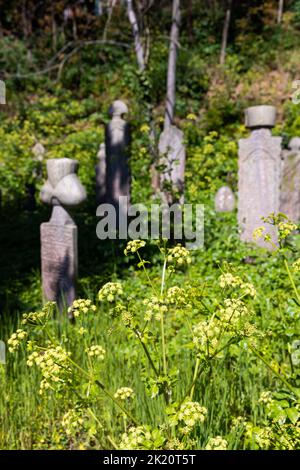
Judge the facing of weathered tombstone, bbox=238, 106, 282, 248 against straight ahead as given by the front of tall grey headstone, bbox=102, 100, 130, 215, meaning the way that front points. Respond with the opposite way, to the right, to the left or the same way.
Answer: the same way

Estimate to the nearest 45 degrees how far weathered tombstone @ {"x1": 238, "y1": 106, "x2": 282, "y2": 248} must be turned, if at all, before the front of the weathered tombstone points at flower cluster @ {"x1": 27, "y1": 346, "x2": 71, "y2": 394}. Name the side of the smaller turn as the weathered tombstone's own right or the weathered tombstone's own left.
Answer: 0° — it already faces it

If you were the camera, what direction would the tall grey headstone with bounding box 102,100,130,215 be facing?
facing the viewer

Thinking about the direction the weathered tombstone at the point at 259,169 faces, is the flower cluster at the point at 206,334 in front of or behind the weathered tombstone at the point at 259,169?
in front

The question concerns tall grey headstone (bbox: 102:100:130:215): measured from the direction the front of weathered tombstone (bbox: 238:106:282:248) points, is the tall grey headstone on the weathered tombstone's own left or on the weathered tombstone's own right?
on the weathered tombstone's own right

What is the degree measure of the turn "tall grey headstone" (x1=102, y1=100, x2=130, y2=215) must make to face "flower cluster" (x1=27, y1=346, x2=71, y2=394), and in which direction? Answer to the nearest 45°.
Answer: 0° — it already faces it

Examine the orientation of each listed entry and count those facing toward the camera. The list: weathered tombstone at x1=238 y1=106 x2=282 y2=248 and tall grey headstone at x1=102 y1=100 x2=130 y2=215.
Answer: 2

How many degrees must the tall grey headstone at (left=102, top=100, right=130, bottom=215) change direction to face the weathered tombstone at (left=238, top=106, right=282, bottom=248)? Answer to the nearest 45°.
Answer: approximately 45° to its left

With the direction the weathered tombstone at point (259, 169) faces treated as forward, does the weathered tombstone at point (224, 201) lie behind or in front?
behind

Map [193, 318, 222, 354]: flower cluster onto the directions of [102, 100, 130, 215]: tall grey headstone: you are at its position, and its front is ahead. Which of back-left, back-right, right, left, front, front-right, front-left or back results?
front

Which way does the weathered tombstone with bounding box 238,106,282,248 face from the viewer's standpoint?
toward the camera
